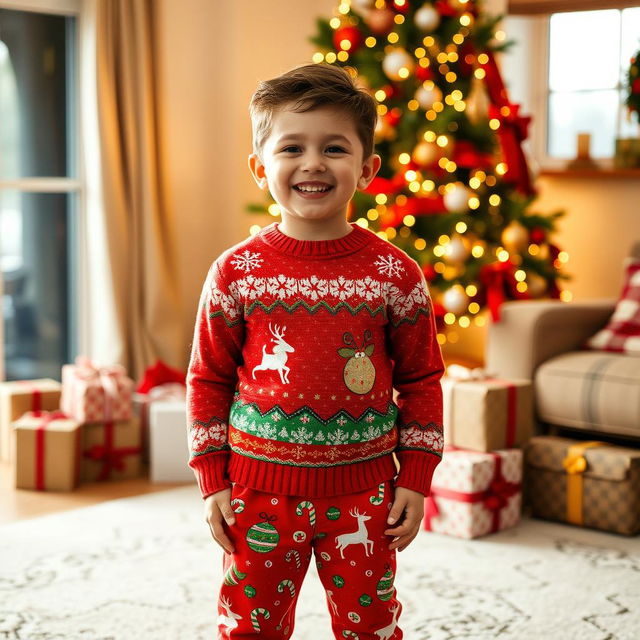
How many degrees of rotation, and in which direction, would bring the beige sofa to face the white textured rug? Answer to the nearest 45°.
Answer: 0° — it already faces it

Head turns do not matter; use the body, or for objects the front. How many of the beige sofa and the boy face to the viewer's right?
0

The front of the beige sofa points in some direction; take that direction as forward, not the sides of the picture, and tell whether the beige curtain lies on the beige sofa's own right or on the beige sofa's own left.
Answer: on the beige sofa's own right

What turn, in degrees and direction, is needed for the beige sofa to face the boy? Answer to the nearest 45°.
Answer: approximately 45° to its left

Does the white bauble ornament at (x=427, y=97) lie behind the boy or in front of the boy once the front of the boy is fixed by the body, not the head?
behind

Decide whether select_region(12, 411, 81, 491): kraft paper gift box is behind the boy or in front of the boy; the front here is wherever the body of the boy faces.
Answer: behind

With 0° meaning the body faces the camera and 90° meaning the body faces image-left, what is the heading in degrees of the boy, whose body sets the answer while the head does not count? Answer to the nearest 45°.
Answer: approximately 0°

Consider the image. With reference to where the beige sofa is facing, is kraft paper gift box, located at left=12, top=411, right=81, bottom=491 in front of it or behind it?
in front

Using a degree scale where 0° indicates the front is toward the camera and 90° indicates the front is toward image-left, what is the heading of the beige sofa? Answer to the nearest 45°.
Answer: approximately 45°

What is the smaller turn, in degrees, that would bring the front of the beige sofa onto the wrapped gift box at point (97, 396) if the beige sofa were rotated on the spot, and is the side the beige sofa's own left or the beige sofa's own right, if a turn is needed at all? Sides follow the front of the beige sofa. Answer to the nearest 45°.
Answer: approximately 45° to the beige sofa's own right

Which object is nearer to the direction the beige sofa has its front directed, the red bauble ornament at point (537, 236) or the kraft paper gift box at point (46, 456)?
the kraft paper gift box

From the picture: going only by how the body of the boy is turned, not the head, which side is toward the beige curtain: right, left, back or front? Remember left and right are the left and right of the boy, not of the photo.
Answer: back
